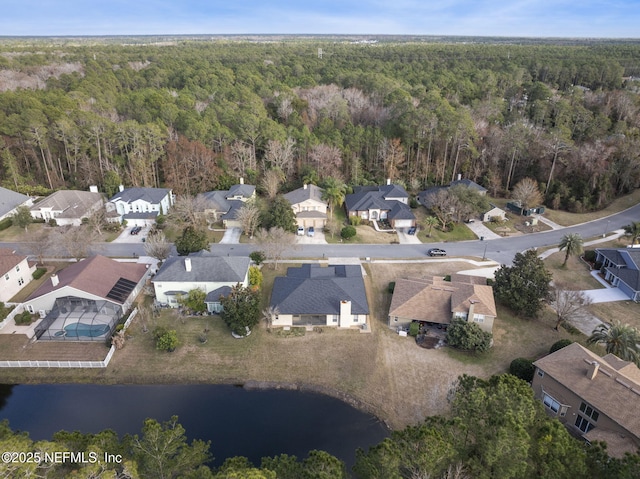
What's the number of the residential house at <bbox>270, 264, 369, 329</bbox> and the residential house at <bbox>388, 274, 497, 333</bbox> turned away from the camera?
2

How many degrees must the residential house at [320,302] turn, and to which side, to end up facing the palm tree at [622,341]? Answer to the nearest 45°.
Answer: approximately 90° to its right

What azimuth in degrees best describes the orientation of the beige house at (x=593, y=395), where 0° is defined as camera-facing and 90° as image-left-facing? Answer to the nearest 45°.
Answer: approximately 225°

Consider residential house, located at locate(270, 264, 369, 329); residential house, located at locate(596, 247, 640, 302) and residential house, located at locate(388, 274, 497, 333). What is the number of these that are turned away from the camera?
2

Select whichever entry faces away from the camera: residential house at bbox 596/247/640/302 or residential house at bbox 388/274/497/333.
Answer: residential house at bbox 388/274/497/333

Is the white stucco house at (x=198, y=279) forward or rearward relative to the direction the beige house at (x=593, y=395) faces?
rearward

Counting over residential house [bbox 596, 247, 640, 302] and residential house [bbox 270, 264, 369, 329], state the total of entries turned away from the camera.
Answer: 1

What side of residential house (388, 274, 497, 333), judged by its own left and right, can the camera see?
back

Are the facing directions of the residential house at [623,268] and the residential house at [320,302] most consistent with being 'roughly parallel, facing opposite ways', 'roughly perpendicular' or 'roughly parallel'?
roughly perpendicular

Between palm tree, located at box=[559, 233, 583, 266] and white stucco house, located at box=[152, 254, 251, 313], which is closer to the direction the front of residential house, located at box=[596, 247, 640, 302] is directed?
the white stucco house

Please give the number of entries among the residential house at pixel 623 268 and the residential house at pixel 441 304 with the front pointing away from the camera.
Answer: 1

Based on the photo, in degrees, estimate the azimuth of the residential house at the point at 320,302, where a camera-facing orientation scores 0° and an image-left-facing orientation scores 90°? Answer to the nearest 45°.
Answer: approximately 180°

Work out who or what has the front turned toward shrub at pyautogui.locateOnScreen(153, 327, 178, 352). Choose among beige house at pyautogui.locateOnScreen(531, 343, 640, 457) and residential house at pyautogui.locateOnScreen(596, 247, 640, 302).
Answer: the residential house

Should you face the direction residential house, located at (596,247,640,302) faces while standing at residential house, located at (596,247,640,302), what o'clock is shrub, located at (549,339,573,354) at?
The shrub is roughly at 11 o'clock from the residential house.

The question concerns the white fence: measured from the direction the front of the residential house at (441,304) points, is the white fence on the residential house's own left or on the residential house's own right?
on the residential house's own left

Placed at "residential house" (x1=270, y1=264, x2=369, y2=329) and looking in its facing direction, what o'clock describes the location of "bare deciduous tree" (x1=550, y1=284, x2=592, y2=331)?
The bare deciduous tree is roughly at 3 o'clock from the residential house.
